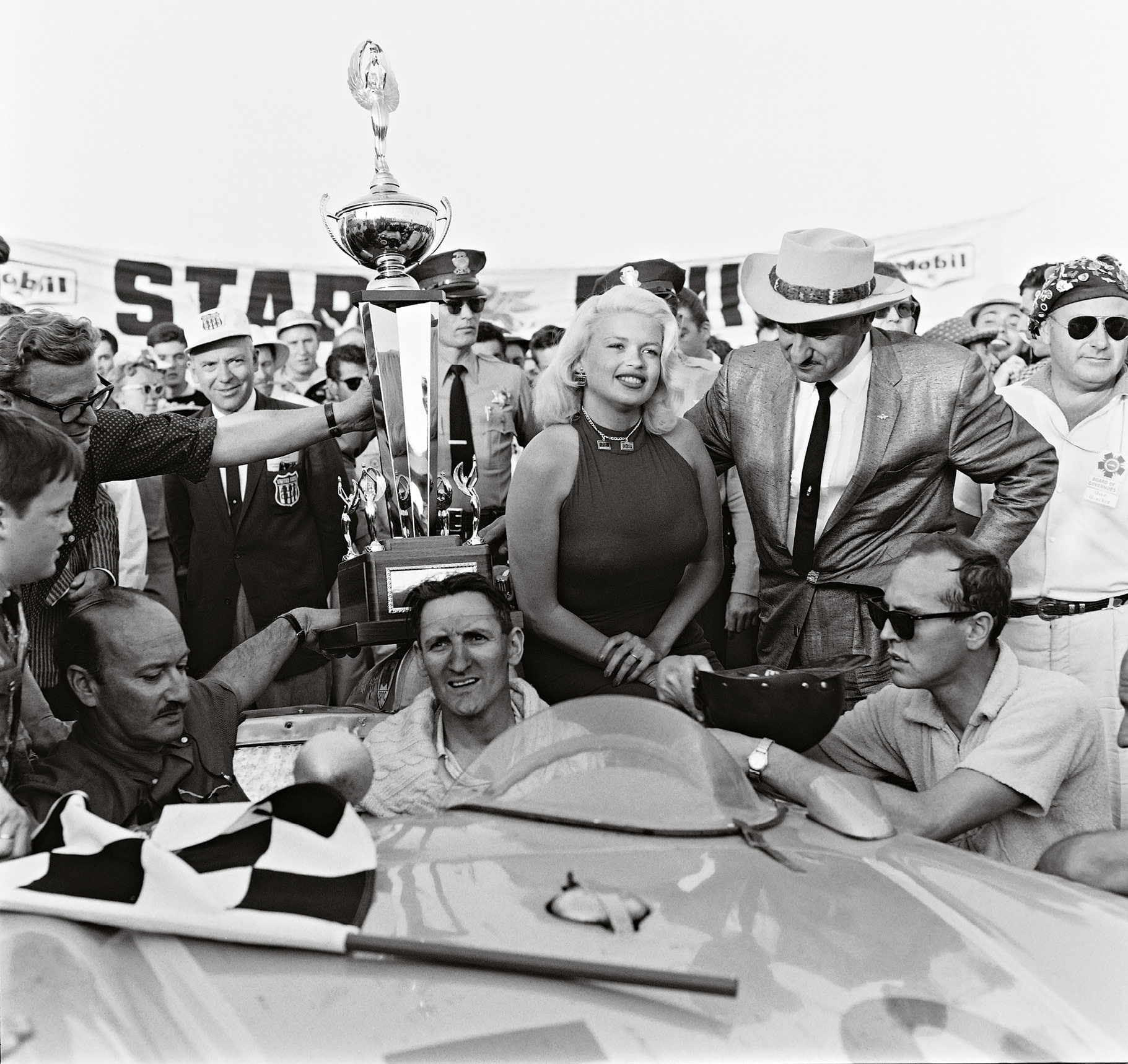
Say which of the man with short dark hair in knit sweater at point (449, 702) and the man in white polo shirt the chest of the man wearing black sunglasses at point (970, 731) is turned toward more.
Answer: the man with short dark hair in knit sweater

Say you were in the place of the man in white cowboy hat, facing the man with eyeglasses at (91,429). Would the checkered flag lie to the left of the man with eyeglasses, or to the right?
left

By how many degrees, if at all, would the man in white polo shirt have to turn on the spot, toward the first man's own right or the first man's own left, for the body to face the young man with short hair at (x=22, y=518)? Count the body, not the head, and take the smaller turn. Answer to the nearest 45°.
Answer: approximately 45° to the first man's own right

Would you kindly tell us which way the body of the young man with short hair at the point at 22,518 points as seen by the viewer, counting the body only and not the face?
to the viewer's right

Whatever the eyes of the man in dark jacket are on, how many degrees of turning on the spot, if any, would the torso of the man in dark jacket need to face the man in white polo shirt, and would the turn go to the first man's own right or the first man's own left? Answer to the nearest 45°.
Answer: approximately 45° to the first man's own left

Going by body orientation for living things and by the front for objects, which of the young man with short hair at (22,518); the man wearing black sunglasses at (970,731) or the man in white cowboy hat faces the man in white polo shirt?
the young man with short hair

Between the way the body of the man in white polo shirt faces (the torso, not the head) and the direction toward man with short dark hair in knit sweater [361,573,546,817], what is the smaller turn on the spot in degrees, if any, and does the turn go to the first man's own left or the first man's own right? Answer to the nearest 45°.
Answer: approximately 45° to the first man's own right

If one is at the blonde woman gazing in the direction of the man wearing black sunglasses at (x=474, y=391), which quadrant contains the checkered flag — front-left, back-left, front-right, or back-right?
back-left

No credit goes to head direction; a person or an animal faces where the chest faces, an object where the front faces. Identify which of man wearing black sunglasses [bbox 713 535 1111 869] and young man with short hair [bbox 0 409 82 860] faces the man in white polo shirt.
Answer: the young man with short hair

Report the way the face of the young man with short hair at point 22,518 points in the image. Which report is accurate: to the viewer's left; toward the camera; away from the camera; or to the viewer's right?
to the viewer's right

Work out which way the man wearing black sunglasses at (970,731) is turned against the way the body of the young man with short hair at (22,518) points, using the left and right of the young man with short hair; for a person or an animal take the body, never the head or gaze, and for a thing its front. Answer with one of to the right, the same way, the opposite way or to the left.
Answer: the opposite way

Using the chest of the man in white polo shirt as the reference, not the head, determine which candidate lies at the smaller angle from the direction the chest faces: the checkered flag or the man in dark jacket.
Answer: the checkered flag

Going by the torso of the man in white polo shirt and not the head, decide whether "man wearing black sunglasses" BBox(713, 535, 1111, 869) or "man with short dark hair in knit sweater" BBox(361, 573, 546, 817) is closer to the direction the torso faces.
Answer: the man wearing black sunglasses
